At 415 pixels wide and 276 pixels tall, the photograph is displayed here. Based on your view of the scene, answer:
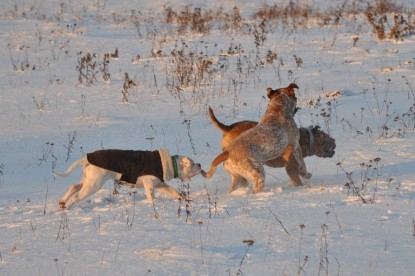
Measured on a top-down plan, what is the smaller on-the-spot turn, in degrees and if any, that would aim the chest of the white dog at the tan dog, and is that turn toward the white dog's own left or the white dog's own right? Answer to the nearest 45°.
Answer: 0° — it already faces it

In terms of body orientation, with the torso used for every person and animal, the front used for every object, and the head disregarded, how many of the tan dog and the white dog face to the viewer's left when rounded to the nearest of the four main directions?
0

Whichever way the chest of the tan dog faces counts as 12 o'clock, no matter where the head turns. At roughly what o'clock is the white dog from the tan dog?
The white dog is roughly at 7 o'clock from the tan dog.

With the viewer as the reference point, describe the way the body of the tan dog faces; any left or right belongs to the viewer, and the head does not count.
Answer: facing away from the viewer and to the right of the viewer

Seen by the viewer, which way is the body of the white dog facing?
to the viewer's right
